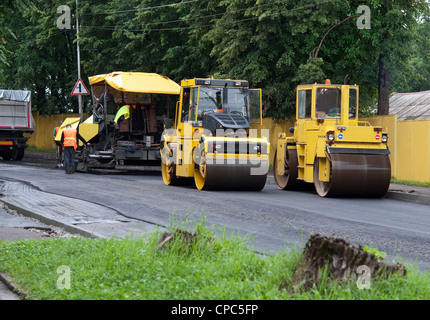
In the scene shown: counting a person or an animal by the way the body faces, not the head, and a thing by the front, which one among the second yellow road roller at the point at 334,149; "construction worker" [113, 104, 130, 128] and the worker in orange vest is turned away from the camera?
the worker in orange vest

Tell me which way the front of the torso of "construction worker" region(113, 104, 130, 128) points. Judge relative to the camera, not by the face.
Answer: to the viewer's left

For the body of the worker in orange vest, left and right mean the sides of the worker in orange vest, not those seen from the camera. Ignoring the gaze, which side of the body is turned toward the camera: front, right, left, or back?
back

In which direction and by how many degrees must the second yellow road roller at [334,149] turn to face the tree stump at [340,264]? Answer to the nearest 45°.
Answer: approximately 45° to its right

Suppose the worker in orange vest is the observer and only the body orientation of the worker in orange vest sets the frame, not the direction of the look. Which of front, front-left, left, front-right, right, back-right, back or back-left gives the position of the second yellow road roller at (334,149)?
back-right

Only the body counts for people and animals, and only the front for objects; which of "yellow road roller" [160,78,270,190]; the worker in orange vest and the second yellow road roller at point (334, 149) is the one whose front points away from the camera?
the worker in orange vest

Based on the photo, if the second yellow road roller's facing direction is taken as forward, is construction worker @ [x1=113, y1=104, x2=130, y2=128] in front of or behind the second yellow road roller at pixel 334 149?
behind

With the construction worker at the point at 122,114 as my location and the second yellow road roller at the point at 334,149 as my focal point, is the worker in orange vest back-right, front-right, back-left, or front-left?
back-right

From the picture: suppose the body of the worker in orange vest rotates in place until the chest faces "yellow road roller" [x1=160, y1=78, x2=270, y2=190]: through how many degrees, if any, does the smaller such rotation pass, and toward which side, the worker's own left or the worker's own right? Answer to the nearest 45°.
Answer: approximately 135° to the worker's own right

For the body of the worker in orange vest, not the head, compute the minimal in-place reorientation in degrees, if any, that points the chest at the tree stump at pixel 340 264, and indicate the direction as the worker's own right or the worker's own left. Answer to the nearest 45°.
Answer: approximately 180°
